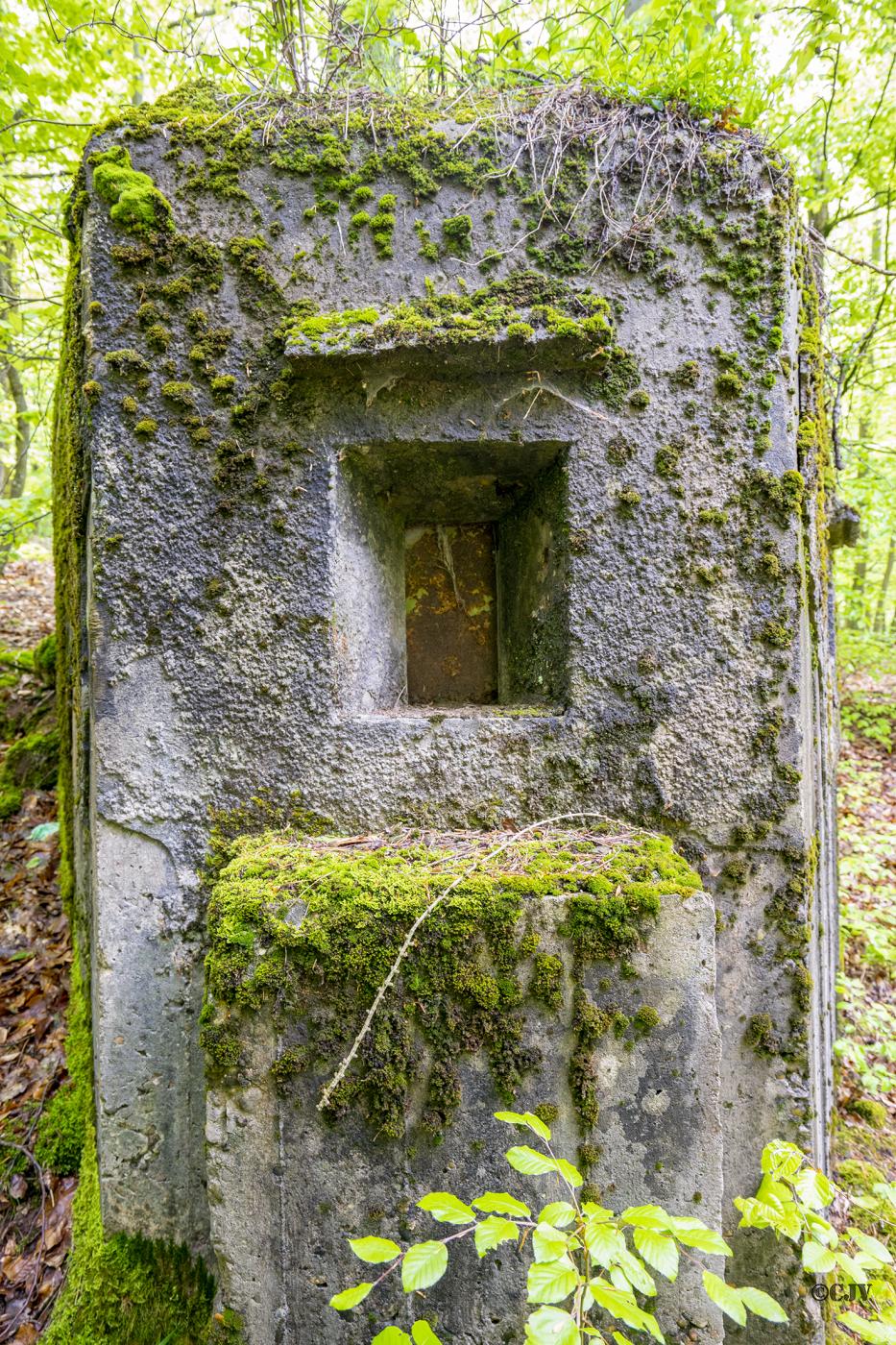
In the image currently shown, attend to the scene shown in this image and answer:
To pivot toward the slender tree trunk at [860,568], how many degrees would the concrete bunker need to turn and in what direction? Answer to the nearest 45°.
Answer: approximately 135° to its left

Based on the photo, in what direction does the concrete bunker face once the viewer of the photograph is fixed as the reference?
facing the viewer

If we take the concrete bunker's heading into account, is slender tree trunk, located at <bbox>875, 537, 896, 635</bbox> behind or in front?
behind
